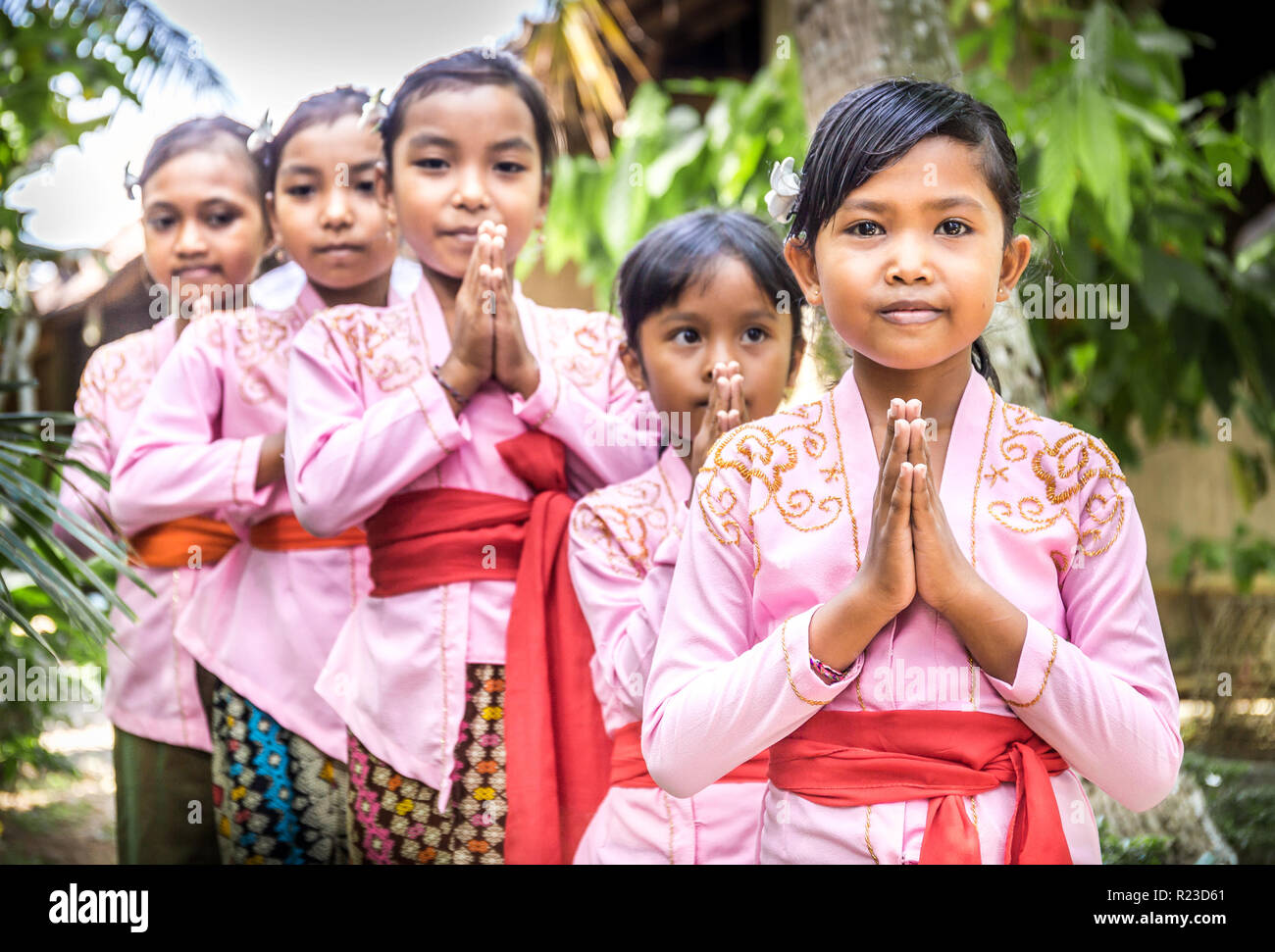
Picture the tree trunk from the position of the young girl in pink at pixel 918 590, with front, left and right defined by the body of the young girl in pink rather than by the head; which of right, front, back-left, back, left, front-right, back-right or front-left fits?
back

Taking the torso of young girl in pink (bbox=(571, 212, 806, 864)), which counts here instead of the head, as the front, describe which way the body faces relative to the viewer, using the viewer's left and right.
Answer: facing the viewer

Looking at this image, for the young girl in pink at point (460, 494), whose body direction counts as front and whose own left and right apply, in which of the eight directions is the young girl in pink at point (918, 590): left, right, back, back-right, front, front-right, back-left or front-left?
front-left

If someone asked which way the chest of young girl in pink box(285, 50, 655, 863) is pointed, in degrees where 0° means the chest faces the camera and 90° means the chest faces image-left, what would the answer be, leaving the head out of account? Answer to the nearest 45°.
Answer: approximately 0°

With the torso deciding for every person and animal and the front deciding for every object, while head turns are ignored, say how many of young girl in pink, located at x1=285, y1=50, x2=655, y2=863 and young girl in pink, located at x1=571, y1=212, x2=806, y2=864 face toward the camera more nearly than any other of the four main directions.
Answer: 2

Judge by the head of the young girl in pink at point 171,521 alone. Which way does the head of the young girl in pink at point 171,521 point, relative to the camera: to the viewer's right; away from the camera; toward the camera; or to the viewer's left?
toward the camera

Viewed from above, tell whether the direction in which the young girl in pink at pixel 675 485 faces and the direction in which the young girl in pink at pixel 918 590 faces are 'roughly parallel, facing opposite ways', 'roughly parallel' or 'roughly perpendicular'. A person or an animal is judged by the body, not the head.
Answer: roughly parallel

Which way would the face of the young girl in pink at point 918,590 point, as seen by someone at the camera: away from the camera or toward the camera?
toward the camera

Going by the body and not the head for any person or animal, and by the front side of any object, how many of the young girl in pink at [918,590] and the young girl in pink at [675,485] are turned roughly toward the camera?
2

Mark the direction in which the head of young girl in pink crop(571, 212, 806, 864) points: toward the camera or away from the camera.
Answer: toward the camera

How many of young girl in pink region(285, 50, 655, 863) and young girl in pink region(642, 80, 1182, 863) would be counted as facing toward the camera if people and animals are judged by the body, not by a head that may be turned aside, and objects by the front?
2

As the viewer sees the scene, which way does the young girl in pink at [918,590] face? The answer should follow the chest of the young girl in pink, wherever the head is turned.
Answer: toward the camera

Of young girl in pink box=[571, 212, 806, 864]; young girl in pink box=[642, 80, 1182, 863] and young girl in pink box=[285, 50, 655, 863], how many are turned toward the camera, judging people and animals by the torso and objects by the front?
3
